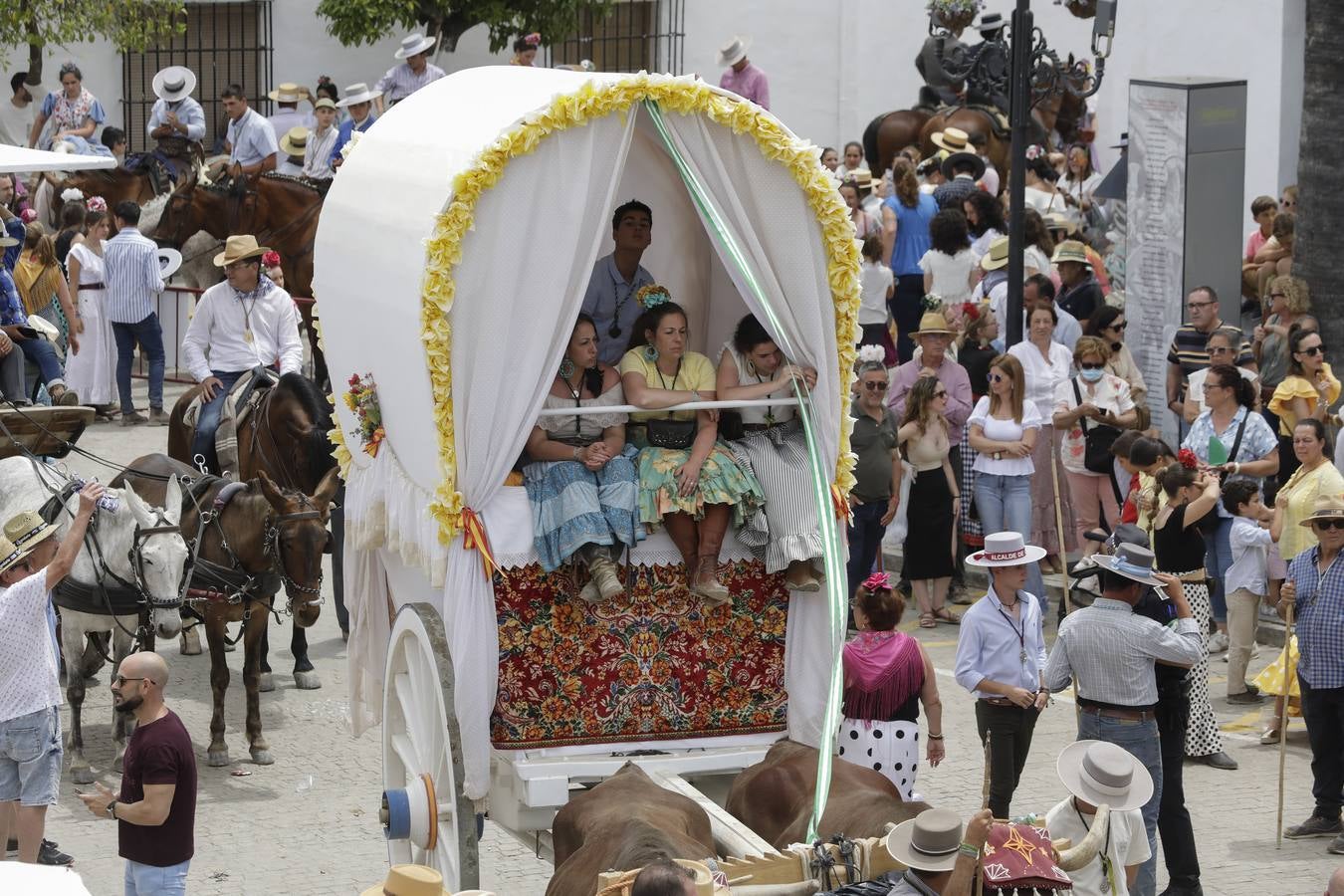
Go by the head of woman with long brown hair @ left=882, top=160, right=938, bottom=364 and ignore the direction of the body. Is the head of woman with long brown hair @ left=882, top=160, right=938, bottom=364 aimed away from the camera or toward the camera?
away from the camera

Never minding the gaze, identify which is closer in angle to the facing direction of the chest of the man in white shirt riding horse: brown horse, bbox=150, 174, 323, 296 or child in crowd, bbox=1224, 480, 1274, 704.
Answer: the child in crowd

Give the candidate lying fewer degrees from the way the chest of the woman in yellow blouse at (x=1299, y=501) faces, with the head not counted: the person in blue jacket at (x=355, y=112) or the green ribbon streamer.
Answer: the green ribbon streamer

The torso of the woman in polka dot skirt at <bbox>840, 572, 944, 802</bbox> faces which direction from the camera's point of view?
away from the camera

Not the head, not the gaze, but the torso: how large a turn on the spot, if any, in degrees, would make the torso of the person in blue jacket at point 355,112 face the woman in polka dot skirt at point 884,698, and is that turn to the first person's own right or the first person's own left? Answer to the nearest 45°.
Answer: approximately 45° to the first person's own left

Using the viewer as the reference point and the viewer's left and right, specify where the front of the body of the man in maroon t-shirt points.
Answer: facing to the left of the viewer

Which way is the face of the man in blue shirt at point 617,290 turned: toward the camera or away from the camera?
toward the camera

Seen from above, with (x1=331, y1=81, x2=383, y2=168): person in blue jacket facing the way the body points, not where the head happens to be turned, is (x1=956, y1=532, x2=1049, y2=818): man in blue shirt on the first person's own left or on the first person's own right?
on the first person's own left

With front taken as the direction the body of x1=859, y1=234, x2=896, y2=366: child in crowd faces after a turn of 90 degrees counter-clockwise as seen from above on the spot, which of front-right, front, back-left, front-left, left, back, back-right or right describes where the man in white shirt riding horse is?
front-left

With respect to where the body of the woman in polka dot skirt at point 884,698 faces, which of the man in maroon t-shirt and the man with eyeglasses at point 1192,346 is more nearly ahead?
the man with eyeglasses

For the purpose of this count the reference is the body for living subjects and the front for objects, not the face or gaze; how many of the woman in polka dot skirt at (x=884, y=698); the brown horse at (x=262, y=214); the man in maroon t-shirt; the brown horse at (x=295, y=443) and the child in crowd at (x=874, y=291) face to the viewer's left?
2

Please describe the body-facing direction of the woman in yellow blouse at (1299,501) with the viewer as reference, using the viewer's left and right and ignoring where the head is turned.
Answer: facing the viewer and to the left of the viewer

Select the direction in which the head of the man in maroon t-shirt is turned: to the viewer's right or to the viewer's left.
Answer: to the viewer's left

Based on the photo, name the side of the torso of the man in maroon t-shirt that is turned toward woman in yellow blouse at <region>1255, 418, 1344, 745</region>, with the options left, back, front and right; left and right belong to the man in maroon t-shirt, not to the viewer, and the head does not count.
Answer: back

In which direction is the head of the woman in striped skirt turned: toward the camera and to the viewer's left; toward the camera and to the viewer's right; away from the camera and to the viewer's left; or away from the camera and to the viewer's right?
toward the camera and to the viewer's right

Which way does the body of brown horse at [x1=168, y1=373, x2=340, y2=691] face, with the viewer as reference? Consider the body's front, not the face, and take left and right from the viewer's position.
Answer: facing the viewer and to the right of the viewer

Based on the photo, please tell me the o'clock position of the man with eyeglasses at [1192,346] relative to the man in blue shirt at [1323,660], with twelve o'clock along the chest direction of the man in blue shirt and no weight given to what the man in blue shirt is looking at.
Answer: The man with eyeglasses is roughly at 4 o'clock from the man in blue shirt.
